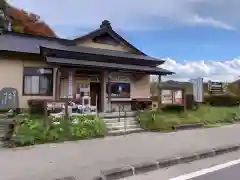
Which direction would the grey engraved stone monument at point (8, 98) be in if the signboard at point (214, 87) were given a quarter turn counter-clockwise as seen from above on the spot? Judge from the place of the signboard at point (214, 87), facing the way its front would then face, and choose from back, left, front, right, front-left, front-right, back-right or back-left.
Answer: back-right

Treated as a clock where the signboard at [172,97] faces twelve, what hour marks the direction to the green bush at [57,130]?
The green bush is roughly at 1 o'clock from the signboard.

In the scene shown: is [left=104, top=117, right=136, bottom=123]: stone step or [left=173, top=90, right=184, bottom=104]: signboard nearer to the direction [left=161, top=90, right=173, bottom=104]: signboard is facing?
the stone step

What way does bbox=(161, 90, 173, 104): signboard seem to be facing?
toward the camera

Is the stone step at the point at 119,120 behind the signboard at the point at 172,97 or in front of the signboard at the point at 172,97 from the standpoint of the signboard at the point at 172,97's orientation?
in front

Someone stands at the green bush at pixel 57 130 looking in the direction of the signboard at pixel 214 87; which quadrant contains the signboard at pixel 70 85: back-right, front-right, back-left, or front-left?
front-left

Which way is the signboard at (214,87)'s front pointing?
toward the camera

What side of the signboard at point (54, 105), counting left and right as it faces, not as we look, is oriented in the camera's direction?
front

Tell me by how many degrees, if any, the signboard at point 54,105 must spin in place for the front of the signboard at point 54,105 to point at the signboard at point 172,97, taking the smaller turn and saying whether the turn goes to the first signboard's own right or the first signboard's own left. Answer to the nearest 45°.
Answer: approximately 90° to the first signboard's own left

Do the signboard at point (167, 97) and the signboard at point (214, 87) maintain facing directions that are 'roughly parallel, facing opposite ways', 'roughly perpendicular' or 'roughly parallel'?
roughly parallel

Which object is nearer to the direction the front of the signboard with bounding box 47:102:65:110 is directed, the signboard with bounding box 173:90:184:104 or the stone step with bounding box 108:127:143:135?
the stone step

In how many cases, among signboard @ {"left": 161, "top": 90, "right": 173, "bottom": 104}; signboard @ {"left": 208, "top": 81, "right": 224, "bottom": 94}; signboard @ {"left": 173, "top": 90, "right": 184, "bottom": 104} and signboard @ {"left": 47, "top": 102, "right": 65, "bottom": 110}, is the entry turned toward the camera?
4
